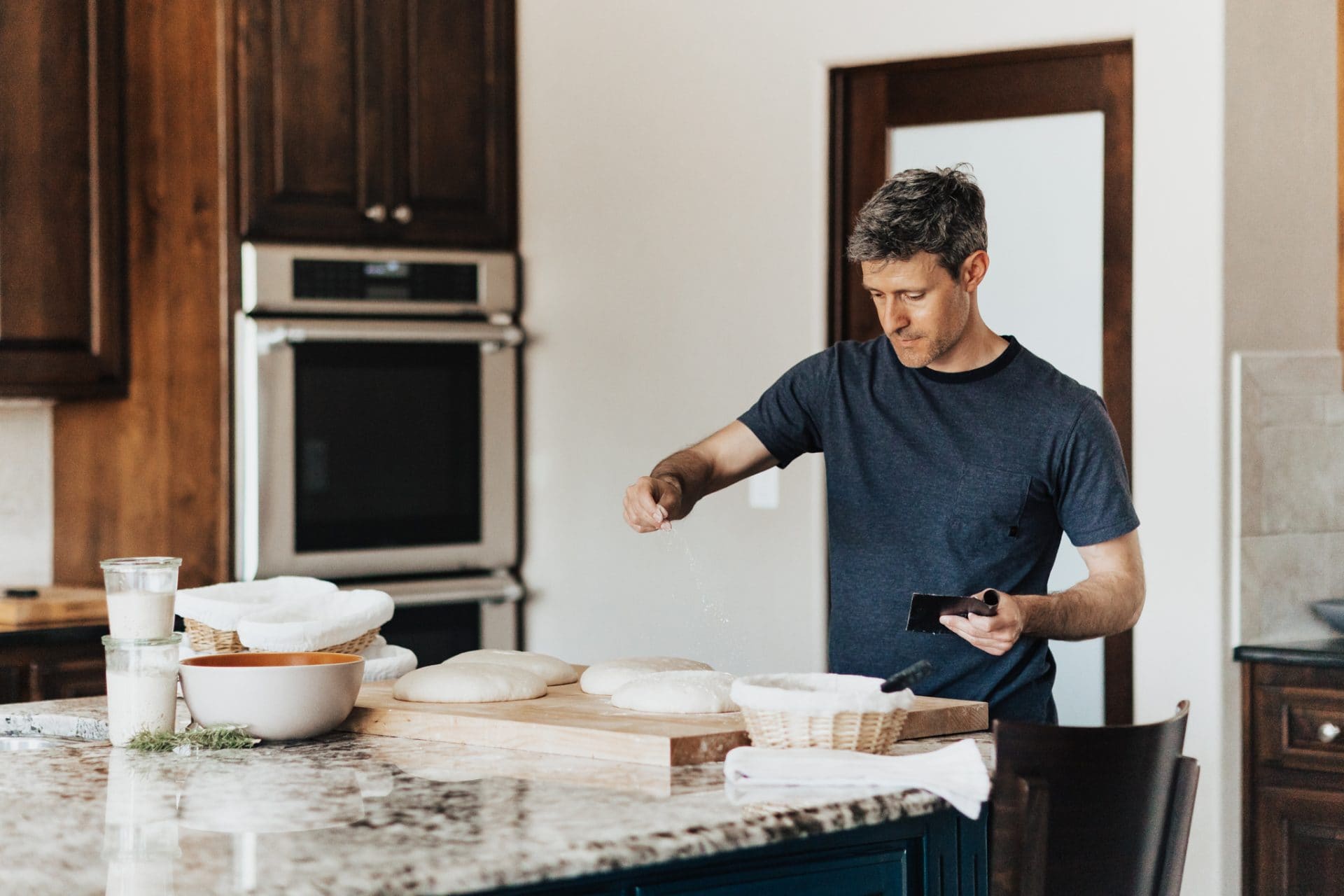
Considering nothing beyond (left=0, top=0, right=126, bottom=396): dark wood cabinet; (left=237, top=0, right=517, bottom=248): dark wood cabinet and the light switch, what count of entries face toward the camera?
3

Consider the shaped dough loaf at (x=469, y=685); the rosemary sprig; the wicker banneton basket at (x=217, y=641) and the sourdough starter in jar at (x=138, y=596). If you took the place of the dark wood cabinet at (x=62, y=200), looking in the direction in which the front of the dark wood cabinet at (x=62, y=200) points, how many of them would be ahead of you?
4

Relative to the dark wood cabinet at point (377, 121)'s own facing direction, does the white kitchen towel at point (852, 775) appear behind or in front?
in front

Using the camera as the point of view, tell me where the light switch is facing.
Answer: facing the viewer

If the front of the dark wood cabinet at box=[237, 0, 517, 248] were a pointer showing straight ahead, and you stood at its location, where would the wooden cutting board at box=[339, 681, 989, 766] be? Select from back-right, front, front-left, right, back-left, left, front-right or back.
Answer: front

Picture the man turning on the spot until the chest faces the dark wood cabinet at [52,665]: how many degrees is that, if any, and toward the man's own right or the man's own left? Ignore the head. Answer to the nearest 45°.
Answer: approximately 90° to the man's own right

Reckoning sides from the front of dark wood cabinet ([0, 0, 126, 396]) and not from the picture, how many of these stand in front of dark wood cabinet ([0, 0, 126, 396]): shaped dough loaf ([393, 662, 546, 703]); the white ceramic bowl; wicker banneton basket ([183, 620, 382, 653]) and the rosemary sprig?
4

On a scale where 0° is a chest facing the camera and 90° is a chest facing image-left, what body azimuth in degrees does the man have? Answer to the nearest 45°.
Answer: approximately 45°

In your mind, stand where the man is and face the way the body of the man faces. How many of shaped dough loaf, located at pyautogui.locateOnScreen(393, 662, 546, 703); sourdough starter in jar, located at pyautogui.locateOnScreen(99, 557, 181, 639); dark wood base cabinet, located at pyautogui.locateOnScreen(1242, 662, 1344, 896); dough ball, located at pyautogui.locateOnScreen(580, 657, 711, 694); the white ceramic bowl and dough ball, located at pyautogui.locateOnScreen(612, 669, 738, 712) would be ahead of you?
5

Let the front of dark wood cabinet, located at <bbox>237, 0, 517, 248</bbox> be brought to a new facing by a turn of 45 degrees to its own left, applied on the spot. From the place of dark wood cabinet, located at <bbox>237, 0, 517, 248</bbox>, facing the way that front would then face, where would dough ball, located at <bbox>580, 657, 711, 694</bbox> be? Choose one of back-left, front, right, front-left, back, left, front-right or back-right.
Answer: front-right

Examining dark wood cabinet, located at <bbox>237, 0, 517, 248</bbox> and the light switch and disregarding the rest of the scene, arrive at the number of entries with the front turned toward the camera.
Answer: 2

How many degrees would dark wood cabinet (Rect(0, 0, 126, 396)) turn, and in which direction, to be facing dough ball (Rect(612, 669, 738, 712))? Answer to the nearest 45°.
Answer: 0° — it already faces it

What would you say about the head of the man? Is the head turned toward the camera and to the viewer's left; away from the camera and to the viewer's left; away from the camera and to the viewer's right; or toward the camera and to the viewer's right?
toward the camera and to the viewer's left

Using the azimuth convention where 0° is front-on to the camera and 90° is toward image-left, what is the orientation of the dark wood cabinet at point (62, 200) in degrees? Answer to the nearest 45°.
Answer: approximately 0°

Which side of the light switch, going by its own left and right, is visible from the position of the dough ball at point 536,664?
front
